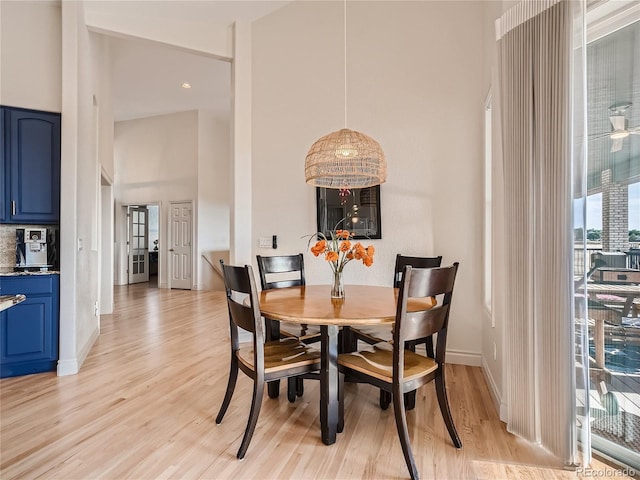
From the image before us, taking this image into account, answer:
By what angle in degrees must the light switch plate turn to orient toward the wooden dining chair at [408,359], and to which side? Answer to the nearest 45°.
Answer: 0° — it already faces it

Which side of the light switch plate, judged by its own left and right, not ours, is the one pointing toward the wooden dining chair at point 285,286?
front

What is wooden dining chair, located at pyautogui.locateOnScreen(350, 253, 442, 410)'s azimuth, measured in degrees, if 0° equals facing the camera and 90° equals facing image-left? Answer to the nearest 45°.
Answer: approximately 45°

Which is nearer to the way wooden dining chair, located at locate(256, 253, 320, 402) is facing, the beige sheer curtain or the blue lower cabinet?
the beige sheer curtain

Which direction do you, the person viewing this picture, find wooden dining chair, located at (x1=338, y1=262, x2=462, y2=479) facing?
facing away from the viewer and to the left of the viewer

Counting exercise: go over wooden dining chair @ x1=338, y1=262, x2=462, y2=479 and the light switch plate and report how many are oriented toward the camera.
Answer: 1

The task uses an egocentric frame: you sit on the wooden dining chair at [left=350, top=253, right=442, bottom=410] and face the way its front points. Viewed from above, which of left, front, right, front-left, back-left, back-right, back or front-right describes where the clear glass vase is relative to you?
front

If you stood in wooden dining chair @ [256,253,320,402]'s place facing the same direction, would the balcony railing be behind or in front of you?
in front

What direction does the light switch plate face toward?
toward the camera

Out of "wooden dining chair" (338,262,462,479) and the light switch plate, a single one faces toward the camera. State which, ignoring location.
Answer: the light switch plate

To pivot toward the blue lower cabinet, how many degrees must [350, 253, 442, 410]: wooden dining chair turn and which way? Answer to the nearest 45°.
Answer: approximately 45° to its right

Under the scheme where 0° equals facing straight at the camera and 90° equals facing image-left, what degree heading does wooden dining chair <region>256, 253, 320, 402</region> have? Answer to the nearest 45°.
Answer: approximately 315°

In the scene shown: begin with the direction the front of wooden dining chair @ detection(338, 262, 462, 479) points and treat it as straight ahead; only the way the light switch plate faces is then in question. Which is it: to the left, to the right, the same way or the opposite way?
the opposite way
